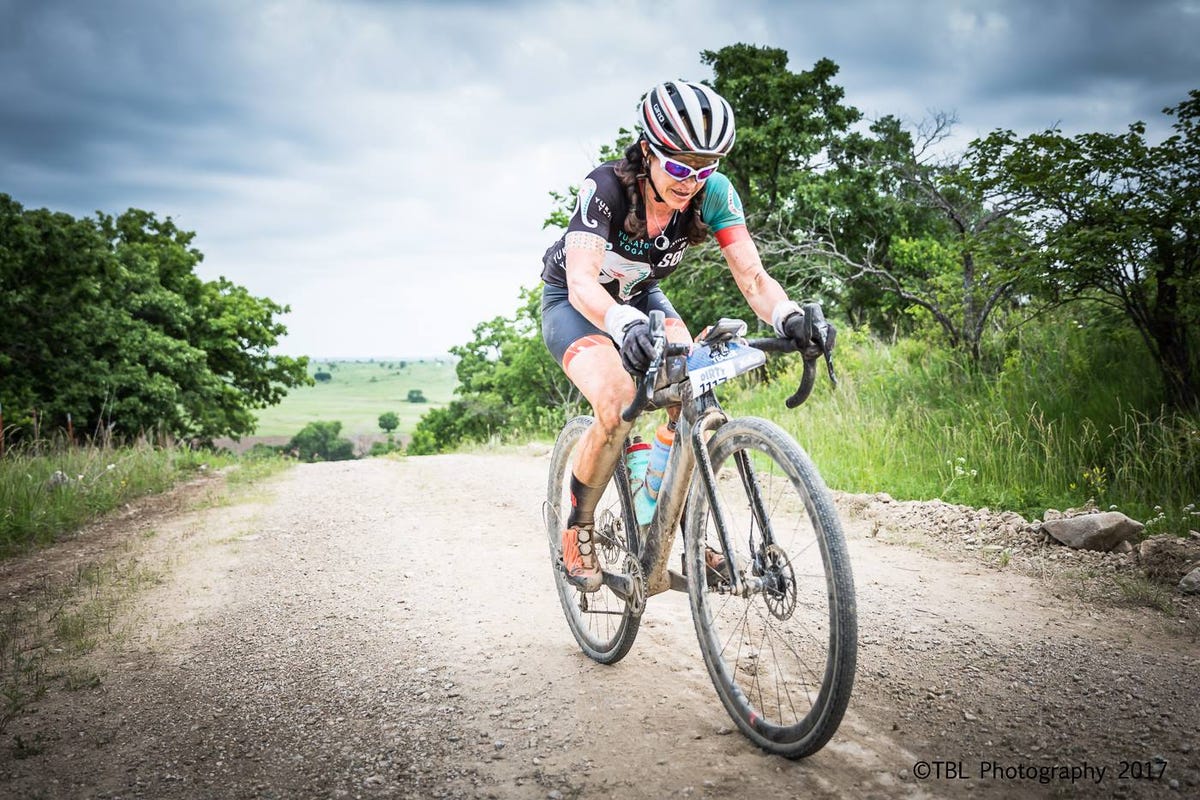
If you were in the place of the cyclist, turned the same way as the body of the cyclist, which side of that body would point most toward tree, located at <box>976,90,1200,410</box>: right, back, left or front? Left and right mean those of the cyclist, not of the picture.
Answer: left

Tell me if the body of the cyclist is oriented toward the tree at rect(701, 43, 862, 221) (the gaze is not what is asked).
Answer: no

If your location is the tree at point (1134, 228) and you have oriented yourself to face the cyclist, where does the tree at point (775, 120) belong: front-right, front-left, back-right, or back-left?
back-right

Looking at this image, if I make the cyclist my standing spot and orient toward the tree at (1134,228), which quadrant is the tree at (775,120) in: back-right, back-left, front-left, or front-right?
front-left

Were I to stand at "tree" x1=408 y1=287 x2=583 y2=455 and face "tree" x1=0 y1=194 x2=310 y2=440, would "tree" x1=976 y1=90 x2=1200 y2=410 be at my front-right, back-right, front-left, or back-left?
front-left

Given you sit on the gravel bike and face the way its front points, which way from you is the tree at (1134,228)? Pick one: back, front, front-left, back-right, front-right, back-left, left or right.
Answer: left

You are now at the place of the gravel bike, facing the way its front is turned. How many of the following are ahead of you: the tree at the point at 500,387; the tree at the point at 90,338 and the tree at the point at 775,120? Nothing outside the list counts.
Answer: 0

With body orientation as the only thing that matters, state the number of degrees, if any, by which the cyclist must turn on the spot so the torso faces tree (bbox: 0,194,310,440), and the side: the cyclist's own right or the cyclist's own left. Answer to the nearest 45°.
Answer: approximately 180°

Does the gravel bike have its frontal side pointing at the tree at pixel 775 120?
no

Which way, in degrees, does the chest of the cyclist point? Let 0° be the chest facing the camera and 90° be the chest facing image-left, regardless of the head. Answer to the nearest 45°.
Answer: approximately 315°

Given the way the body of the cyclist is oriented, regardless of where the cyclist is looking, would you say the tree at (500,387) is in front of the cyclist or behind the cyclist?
behind
